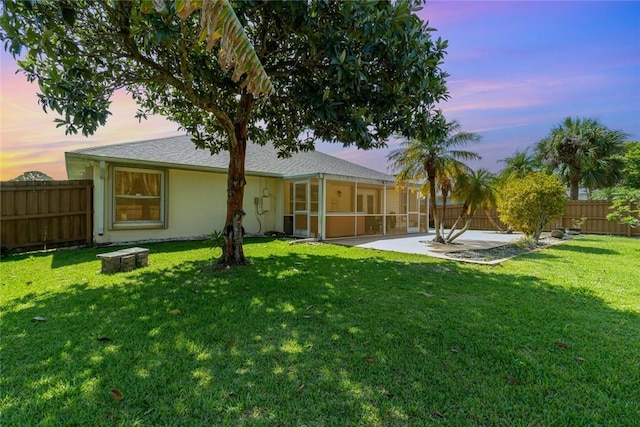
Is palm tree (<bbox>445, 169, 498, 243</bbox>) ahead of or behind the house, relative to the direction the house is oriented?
behind

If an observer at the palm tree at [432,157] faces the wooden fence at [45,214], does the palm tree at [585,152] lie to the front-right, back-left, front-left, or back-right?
back-right

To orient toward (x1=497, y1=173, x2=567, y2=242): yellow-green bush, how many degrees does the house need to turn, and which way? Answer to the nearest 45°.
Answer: approximately 135° to its right

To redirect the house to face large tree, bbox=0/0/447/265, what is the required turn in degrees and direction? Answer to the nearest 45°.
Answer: approximately 135° to its left

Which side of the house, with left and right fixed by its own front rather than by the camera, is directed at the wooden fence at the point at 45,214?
left

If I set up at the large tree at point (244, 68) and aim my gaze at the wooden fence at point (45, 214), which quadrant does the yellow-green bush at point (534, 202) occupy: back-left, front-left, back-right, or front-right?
back-right

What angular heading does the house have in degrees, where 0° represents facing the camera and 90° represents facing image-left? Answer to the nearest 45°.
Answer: approximately 135°

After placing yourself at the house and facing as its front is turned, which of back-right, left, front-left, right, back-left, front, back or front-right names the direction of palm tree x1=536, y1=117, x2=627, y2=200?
back-right
